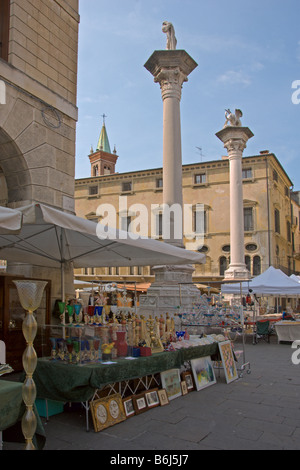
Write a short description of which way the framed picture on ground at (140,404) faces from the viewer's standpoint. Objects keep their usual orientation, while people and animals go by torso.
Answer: facing the viewer and to the right of the viewer

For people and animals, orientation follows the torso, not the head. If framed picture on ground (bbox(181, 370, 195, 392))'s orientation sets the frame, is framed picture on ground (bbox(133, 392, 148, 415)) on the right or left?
on its right

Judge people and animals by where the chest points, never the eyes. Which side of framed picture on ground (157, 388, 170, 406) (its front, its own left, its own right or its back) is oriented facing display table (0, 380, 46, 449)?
right

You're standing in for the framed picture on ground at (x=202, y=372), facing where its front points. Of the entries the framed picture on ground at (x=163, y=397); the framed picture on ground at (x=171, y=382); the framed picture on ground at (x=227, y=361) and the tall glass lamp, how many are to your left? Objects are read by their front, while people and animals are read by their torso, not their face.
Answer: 1

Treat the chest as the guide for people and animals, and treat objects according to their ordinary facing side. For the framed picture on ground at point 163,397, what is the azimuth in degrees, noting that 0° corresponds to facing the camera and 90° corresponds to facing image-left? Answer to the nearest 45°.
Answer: approximately 315°

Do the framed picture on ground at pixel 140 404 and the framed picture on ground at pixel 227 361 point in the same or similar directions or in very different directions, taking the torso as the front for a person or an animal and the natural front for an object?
same or similar directions

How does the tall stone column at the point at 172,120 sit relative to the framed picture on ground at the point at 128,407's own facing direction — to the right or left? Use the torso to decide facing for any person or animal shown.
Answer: on its left

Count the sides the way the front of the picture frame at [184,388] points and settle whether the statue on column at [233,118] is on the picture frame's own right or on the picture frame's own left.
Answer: on the picture frame's own left

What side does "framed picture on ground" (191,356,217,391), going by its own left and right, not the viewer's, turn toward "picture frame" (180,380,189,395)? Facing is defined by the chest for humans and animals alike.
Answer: right

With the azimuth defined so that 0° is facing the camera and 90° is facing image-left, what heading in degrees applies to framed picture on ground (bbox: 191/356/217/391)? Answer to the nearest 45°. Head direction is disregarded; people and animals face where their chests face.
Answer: approximately 315°

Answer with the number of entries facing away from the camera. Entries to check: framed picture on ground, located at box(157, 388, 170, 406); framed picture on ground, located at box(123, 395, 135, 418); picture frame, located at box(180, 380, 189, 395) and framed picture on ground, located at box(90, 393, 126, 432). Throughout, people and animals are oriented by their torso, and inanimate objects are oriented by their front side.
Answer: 0

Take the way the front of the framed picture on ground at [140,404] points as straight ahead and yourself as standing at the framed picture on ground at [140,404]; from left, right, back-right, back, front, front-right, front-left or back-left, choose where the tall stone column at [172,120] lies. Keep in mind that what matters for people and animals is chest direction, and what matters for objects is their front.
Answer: back-left

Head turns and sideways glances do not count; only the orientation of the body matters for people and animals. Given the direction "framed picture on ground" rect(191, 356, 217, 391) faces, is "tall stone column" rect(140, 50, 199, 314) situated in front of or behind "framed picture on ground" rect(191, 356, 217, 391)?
behind

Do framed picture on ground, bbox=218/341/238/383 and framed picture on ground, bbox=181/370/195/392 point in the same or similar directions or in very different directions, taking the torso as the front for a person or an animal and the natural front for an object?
same or similar directions

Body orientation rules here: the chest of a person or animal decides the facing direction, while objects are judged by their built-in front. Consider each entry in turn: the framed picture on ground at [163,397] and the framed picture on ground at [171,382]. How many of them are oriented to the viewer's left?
0

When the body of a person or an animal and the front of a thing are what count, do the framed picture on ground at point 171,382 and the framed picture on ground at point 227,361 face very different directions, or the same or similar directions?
same or similar directions

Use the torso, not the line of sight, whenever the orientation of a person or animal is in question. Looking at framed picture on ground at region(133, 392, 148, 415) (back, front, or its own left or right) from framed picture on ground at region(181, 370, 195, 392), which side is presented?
left

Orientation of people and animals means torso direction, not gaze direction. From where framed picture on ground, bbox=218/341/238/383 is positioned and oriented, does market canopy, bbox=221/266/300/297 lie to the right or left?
on its left
